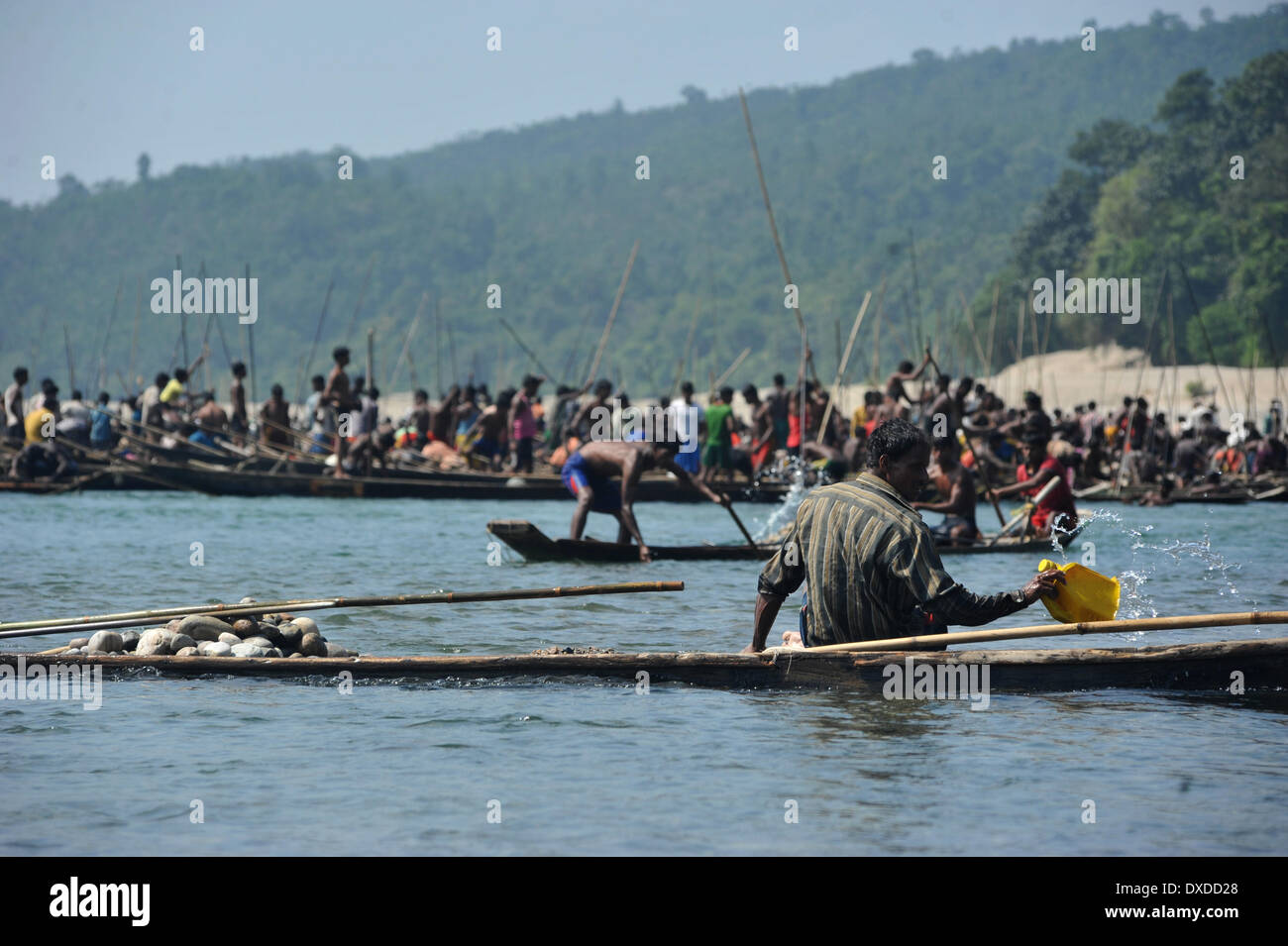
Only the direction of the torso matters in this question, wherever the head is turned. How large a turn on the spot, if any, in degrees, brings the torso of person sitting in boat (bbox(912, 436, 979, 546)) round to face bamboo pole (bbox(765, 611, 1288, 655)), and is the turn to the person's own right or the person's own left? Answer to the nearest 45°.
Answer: approximately 90° to the person's own left

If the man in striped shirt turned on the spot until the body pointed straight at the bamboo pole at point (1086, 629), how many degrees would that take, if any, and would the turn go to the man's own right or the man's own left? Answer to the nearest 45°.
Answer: approximately 45° to the man's own right

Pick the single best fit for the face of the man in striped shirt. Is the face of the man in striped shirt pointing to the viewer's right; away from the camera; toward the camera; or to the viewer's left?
to the viewer's right

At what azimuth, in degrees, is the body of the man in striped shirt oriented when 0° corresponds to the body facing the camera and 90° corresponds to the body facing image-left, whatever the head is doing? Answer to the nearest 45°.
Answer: approximately 225°

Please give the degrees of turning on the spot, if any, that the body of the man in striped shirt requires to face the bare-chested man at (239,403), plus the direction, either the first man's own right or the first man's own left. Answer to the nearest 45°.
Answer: approximately 90° to the first man's own left
